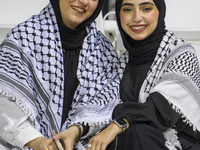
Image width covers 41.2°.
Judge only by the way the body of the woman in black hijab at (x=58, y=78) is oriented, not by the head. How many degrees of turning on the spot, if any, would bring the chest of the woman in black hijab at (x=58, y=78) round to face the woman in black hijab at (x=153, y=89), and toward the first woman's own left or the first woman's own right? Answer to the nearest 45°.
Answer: approximately 90° to the first woman's own left

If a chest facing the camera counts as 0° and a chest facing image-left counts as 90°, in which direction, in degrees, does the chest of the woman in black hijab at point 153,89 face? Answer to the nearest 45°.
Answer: approximately 45°

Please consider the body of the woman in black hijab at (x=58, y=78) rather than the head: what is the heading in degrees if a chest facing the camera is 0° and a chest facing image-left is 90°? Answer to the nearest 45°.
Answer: approximately 0°
